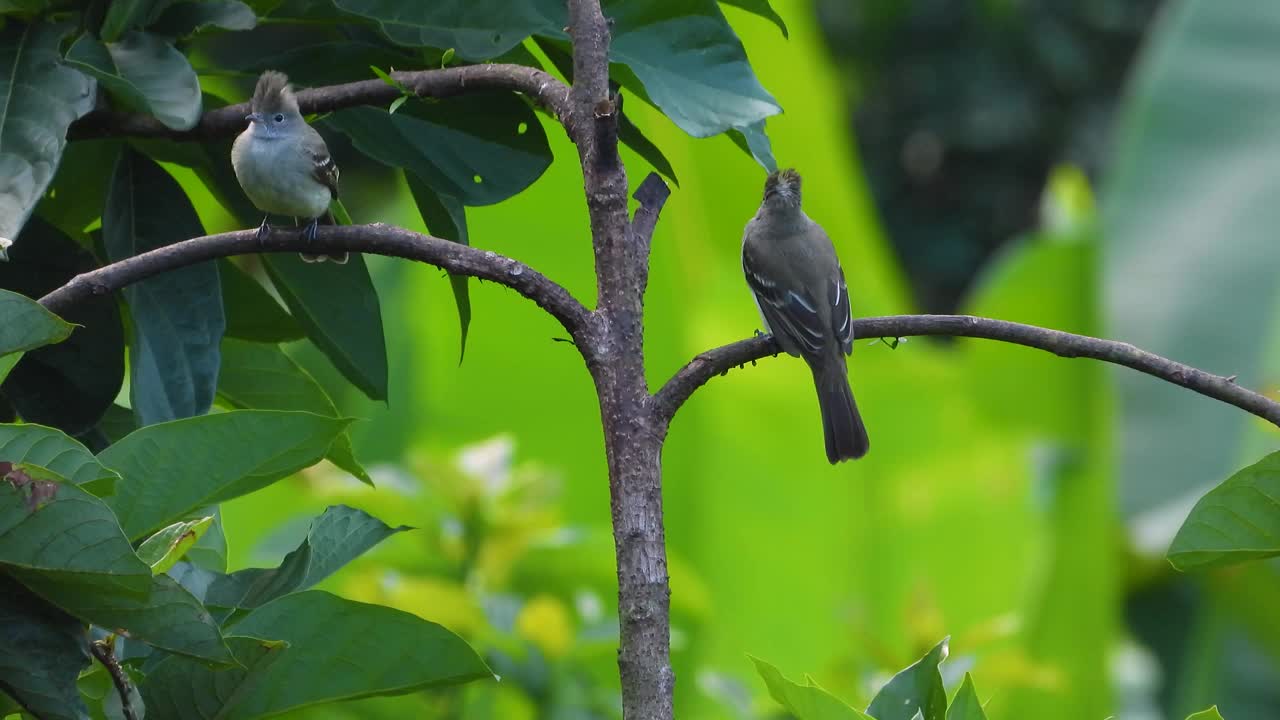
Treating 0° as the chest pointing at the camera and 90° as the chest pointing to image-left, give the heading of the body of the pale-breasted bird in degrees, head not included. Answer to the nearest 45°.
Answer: approximately 45°

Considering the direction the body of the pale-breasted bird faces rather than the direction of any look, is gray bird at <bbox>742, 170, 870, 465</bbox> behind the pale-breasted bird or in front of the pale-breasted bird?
behind

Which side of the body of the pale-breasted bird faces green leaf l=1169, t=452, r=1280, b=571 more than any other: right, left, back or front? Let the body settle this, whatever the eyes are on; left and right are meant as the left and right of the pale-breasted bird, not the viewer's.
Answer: left
